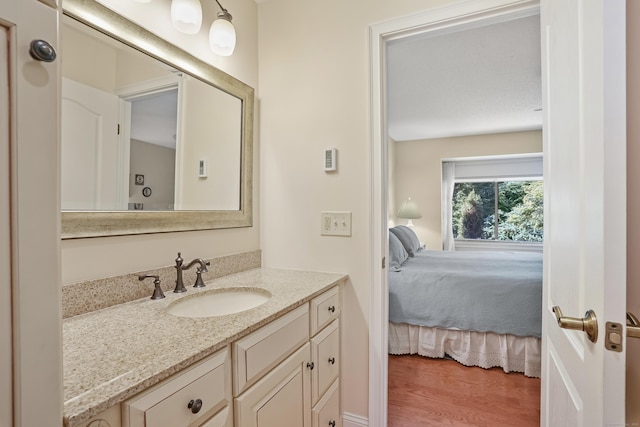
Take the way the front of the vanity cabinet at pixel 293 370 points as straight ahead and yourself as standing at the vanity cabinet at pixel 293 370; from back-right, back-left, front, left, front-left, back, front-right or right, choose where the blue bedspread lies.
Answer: left

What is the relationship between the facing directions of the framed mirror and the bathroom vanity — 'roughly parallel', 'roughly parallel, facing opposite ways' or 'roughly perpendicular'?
roughly parallel

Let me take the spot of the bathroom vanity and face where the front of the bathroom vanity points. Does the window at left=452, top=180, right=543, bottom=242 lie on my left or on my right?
on my left

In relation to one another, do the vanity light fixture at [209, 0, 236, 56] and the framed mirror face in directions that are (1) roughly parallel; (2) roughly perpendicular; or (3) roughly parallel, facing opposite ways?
roughly parallel

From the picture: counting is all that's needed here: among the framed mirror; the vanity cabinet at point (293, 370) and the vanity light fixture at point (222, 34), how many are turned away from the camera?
0

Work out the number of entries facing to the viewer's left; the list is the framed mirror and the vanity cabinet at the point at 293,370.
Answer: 0

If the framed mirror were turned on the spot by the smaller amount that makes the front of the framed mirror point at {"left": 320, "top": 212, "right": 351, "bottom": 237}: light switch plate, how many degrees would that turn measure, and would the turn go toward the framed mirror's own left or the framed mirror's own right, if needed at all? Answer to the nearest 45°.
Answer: approximately 45° to the framed mirror's own left

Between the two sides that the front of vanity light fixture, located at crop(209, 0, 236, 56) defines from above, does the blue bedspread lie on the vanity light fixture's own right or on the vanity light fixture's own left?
on the vanity light fixture's own left

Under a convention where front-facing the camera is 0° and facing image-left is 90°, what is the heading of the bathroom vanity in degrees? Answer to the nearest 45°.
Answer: approximately 315°

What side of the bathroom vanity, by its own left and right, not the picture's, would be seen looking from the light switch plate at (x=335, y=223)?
left

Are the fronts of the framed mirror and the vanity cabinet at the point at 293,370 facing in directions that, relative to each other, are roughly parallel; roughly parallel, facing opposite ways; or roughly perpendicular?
roughly parallel

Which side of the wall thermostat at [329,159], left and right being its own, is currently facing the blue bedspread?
back

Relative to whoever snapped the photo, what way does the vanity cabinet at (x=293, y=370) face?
facing the viewer and to the right of the viewer

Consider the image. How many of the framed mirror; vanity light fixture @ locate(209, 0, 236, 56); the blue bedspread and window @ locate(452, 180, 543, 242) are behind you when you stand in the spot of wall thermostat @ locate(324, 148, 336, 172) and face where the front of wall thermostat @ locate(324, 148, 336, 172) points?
2

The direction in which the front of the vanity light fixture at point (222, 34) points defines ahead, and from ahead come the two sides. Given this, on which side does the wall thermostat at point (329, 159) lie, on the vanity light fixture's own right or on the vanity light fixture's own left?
on the vanity light fixture's own left

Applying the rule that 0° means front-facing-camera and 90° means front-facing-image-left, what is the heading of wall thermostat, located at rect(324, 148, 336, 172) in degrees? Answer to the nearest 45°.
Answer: approximately 45°
